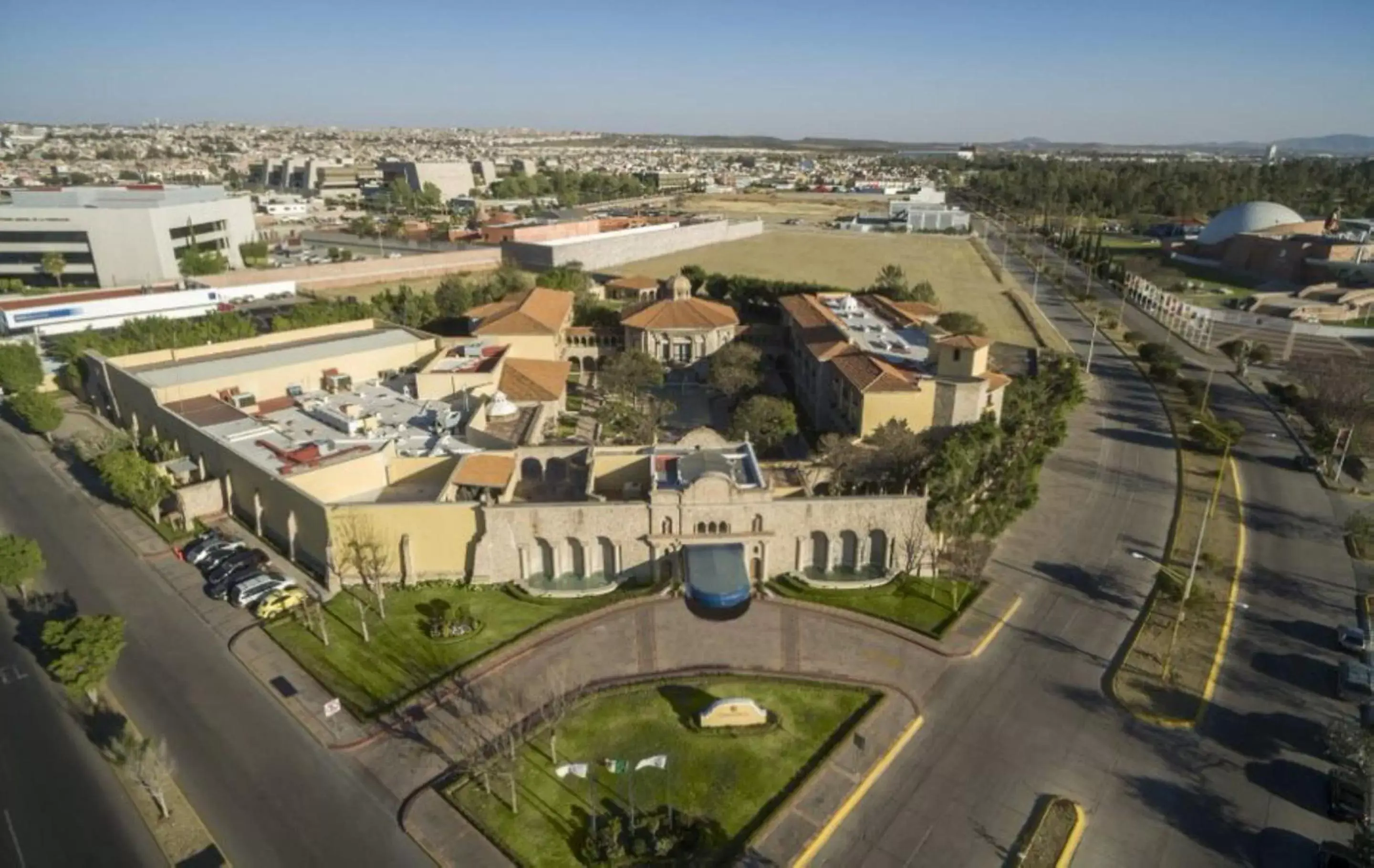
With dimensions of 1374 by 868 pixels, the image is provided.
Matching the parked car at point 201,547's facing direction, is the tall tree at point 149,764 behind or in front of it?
behind

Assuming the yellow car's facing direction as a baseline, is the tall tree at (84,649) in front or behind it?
behind

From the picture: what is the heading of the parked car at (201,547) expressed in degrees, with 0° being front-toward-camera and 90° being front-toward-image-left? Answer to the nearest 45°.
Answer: approximately 225°

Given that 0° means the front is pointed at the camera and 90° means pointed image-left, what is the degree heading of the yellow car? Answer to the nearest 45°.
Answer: approximately 225°
